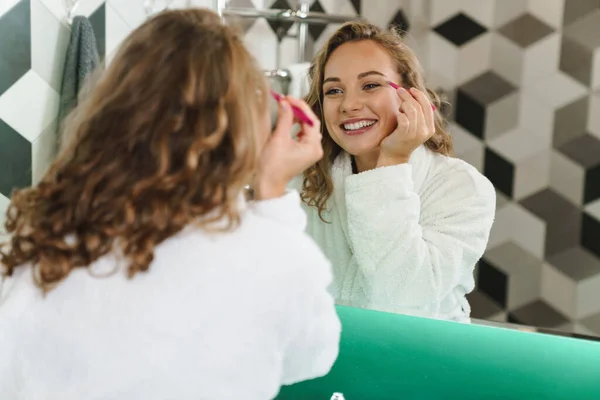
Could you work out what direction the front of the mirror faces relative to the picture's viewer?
facing the viewer and to the left of the viewer

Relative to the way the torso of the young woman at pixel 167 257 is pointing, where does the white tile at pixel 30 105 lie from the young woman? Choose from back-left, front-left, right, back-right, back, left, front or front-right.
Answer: front-left

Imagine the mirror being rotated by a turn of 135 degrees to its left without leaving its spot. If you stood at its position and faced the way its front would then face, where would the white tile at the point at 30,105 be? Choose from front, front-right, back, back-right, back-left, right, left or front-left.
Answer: back-left

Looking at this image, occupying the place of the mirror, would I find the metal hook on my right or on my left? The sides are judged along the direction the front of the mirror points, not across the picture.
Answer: on my right

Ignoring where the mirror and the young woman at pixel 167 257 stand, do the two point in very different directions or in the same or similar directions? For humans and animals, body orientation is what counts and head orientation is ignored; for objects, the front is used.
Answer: very different directions

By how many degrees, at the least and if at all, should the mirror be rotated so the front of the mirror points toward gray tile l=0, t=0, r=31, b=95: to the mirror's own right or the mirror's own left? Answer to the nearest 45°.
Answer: approximately 90° to the mirror's own right

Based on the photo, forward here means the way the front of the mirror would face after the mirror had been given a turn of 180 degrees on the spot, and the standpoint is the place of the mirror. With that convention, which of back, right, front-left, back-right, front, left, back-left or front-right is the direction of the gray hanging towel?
left

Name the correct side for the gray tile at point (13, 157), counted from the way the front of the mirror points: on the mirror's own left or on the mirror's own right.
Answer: on the mirror's own right

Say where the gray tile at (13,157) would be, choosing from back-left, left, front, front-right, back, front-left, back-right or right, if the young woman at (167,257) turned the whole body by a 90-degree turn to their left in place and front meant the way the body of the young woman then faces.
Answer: front-right

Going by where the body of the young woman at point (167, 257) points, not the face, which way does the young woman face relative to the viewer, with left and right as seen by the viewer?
facing away from the viewer and to the right of the viewer
